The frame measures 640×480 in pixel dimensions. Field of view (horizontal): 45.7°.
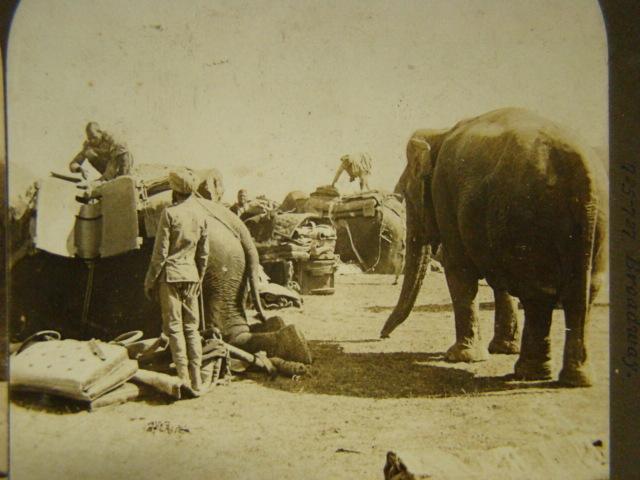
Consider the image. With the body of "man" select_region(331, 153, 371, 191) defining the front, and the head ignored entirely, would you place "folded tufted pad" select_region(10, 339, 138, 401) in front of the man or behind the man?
in front

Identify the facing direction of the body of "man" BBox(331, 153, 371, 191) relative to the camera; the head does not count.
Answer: to the viewer's left
